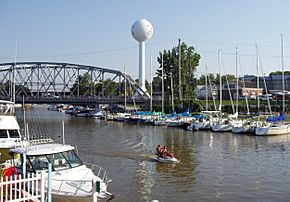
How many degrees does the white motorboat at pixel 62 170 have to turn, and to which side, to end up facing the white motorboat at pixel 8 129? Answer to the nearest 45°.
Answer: approximately 135° to its left

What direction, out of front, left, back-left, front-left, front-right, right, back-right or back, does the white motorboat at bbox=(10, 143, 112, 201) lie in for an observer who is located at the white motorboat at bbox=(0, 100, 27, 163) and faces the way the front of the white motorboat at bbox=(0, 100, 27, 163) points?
front-right

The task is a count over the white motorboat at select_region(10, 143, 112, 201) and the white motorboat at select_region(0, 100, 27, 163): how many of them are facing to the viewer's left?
0

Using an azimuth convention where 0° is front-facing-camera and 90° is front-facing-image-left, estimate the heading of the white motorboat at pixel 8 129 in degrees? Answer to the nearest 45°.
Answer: approximately 315°

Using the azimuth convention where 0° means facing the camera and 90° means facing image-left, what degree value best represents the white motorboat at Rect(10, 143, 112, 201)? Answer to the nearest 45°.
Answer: approximately 315°

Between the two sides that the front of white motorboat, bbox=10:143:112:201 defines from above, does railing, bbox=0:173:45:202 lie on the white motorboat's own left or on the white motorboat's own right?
on the white motorboat's own right

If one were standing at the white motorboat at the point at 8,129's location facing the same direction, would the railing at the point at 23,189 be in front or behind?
in front

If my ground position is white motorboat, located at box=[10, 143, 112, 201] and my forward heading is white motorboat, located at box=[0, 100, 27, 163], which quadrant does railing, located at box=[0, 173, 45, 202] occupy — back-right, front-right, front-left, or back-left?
back-left

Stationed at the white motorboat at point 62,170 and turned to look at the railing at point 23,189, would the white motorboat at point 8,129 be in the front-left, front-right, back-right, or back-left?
back-right
